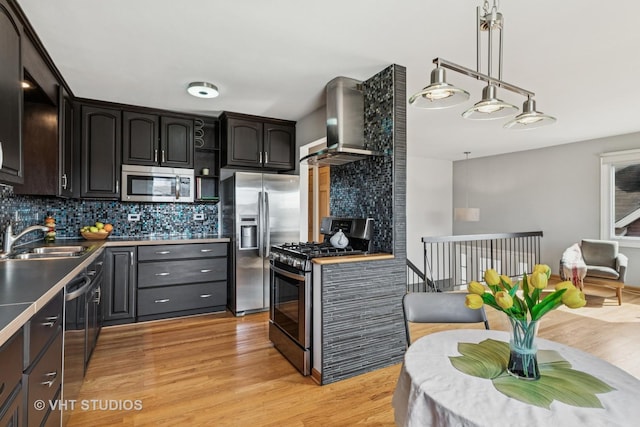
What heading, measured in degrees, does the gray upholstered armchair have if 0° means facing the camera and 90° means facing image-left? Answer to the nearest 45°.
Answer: approximately 45°

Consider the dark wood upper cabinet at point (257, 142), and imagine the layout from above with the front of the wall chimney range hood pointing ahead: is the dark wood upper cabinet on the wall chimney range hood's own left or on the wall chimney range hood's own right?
on the wall chimney range hood's own right

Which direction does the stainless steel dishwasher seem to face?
to the viewer's right

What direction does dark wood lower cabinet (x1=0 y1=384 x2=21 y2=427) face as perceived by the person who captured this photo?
facing to the right of the viewer

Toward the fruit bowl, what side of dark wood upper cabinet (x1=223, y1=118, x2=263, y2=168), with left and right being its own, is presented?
right

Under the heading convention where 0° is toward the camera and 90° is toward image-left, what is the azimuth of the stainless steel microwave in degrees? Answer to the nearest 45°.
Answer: approximately 0°

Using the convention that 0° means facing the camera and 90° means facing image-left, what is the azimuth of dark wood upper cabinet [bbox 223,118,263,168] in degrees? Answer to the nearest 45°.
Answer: approximately 0°

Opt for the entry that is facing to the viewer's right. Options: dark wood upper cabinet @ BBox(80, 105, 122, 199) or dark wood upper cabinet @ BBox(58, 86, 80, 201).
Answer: dark wood upper cabinet @ BBox(58, 86, 80, 201)

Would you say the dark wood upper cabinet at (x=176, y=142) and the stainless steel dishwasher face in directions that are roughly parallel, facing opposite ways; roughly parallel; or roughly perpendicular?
roughly perpendicular

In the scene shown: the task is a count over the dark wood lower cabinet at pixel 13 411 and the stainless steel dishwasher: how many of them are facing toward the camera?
0

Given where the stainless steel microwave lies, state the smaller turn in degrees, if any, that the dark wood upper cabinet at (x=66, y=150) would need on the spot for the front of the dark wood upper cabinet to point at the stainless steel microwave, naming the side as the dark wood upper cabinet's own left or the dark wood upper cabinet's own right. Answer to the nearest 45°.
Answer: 0° — it already faces it

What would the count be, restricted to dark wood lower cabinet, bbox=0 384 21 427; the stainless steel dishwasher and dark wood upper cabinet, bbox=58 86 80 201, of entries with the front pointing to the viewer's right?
3

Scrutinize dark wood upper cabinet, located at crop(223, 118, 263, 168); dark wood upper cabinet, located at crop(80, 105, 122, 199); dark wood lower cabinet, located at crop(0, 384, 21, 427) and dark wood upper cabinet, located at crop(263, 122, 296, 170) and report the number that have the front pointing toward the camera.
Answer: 3

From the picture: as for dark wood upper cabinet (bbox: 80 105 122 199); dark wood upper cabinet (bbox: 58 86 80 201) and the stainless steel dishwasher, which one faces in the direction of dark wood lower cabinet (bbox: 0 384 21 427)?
dark wood upper cabinet (bbox: 80 105 122 199)

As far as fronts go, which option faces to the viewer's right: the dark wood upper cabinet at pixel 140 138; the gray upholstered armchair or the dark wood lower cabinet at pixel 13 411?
the dark wood lower cabinet

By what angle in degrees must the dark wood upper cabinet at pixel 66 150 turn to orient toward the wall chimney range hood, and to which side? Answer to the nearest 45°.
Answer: approximately 45° to its right

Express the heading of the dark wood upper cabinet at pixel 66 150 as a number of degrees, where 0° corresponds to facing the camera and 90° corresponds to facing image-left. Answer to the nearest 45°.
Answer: approximately 270°
